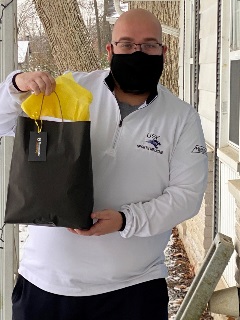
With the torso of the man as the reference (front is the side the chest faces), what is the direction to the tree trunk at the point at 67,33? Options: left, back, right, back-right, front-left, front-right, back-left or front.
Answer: back

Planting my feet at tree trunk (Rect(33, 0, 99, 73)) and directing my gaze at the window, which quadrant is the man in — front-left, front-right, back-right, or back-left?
front-right

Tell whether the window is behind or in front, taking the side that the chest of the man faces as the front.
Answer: behind

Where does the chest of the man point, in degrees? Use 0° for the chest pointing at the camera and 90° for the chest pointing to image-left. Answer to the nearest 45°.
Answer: approximately 0°

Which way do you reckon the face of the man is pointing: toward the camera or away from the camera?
toward the camera
